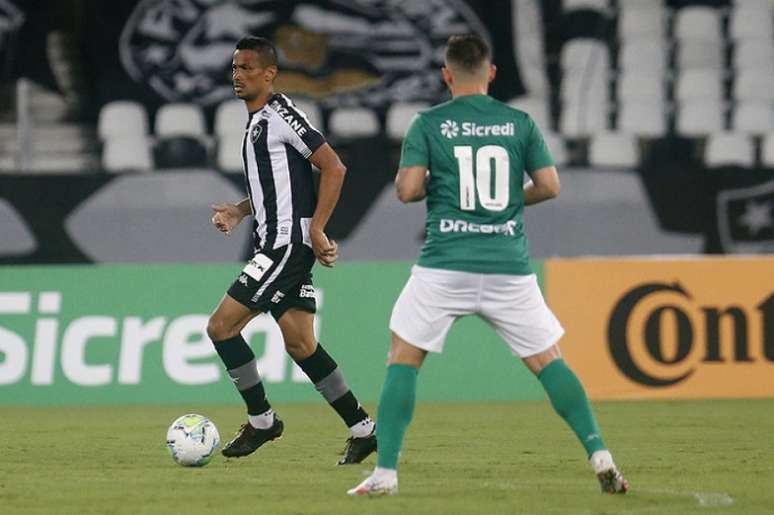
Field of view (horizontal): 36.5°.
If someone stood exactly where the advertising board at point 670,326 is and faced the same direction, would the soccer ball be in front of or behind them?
in front

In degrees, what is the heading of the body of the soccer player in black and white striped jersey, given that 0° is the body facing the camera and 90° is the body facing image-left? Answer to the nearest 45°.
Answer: approximately 45°

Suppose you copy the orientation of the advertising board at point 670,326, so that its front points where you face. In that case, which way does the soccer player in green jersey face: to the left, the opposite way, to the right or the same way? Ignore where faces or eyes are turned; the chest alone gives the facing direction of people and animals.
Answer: the opposite way

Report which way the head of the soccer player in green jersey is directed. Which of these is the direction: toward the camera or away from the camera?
away from the camera

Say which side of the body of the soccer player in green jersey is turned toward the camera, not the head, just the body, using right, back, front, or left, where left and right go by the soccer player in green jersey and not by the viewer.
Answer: back

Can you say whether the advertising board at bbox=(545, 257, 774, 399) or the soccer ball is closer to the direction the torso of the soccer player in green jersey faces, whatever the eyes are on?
the advertising board

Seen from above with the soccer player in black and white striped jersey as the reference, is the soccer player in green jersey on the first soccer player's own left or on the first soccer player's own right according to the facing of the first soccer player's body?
on the first soccer player's own left

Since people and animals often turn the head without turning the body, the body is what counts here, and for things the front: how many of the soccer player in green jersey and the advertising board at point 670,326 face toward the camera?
1

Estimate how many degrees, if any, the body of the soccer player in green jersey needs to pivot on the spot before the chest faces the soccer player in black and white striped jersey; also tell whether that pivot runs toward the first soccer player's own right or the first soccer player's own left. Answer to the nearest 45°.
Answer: approximately 45° to the first soccer player's own left

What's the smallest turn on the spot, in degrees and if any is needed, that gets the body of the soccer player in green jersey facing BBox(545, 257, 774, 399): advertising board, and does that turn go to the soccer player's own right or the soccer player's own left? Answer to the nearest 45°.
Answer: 0° — they already face it
